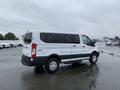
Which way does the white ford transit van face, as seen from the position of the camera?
facing away from the viewer and to the right of the viewer
